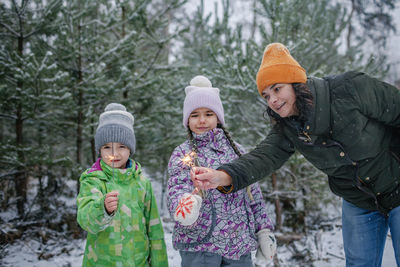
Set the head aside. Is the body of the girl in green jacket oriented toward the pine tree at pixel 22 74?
no

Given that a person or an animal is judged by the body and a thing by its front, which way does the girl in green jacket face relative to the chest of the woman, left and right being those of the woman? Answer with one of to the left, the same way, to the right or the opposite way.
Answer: to the left

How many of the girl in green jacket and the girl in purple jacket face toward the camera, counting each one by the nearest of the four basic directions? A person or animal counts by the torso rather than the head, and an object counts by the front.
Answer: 2

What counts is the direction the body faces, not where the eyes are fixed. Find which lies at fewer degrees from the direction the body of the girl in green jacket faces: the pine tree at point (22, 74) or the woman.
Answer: the woman

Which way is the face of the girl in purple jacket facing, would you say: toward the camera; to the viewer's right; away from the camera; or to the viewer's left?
toward the camera

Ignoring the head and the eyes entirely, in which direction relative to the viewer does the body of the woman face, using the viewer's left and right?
facing the viewer and to the left of the viewer

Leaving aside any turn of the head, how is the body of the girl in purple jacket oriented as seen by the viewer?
toward the camera

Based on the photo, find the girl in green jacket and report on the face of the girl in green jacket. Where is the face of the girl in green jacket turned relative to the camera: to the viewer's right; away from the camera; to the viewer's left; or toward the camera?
toward the camera

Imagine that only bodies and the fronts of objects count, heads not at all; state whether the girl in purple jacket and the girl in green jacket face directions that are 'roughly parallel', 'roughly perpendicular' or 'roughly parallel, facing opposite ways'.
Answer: roughly parallel

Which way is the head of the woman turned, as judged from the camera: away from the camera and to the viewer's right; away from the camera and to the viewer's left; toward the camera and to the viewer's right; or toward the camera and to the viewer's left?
toward the camera and to the viewer's left

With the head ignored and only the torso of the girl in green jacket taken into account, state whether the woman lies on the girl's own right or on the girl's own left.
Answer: on the girl's own left
